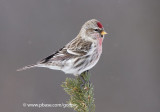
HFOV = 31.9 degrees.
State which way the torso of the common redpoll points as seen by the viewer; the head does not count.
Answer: to the viewer's right
